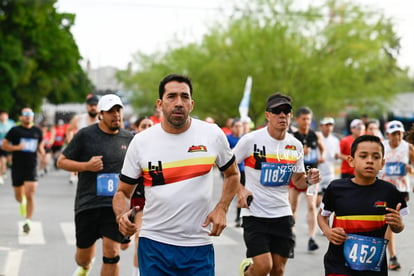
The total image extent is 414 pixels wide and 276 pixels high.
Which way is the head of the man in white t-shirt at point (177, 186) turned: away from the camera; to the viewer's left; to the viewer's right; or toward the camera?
toward the camera

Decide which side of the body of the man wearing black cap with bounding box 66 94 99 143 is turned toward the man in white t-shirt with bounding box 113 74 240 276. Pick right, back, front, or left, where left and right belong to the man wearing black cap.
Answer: front

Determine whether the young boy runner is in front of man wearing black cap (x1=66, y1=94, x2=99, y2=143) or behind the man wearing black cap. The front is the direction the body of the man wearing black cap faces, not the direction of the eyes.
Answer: in front

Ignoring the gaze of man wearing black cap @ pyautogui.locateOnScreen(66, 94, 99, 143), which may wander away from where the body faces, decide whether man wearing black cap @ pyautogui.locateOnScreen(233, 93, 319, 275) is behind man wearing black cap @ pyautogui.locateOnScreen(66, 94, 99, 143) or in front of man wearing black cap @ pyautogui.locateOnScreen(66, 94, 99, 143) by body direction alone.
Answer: in front

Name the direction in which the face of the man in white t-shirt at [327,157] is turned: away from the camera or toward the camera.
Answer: toward the camera

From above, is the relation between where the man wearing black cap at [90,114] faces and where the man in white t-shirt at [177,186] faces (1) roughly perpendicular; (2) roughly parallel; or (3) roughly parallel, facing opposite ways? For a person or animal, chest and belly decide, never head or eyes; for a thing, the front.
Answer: roughly parallel

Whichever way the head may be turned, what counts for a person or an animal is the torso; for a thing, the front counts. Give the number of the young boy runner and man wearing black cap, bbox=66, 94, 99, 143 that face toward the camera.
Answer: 2

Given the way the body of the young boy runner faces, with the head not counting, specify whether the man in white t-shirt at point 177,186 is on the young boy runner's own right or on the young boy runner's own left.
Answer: on the young boy runner's own right

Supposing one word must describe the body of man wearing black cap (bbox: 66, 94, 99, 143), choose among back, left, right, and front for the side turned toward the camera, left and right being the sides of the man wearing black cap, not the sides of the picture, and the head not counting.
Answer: front

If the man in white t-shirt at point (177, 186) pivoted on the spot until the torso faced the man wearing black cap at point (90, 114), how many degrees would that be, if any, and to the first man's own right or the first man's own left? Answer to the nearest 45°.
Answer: approximately 180°

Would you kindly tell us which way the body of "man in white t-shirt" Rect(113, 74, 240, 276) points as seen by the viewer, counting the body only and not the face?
toward the camera

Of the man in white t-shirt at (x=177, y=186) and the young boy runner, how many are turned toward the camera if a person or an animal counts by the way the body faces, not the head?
2

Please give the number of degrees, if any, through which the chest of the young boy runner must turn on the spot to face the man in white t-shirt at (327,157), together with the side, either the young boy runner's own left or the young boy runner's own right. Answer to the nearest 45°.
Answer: approximately 180°

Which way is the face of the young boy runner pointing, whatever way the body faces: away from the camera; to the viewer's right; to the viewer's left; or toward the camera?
toward the camera
